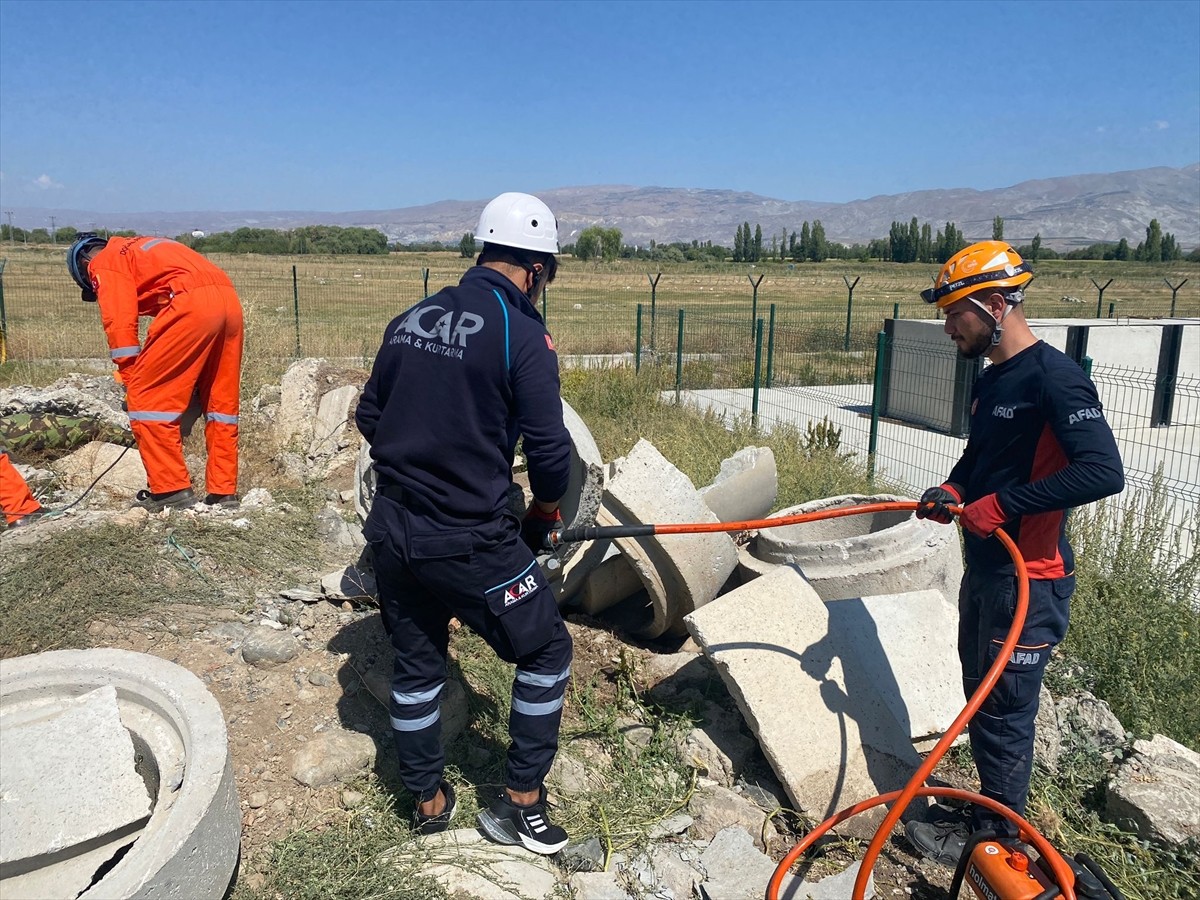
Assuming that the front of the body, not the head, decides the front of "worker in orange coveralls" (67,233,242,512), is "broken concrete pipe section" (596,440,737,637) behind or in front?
behind

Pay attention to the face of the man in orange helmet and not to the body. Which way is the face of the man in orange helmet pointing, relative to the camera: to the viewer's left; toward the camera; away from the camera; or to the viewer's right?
to the viewer's left

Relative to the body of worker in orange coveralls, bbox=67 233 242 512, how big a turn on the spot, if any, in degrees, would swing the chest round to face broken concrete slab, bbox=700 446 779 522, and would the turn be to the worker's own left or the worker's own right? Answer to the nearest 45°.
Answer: approximately 180°

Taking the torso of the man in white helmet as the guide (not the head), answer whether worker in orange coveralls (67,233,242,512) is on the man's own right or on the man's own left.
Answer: on the man's own left

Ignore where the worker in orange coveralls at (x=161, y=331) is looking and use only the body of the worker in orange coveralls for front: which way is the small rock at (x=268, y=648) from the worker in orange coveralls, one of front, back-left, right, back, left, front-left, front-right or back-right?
back-left

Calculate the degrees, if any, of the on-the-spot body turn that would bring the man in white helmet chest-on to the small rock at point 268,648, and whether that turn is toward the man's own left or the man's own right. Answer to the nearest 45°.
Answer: approximately 90° to the man's own left

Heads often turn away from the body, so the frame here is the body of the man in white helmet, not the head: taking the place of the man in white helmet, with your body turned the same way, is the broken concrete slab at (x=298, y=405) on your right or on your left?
on your left

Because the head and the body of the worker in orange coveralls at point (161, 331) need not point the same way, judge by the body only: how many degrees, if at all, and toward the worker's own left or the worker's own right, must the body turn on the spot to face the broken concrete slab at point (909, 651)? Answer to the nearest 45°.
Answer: approximately 180°

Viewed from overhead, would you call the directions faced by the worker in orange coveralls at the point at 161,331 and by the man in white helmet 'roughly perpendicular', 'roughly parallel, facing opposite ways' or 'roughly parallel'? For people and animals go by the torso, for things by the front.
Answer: roughly perpendicular

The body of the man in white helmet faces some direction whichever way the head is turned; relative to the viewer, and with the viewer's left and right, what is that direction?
facing away from the viewer and to the right of the viewer

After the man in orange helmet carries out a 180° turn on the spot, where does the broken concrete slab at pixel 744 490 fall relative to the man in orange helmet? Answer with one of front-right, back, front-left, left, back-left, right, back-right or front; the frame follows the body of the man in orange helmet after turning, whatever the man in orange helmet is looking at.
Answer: left

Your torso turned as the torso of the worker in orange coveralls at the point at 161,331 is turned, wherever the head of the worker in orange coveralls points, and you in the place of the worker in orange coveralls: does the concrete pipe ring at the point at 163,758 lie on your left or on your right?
on your left

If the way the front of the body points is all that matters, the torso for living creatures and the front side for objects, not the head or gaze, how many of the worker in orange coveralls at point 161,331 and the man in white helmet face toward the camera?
0

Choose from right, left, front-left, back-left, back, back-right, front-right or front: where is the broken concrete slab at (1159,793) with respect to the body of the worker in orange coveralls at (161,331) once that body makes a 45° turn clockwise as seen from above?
back-right

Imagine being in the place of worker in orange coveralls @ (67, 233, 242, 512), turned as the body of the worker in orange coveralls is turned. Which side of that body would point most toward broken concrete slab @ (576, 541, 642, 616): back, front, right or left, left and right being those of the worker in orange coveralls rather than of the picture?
back
